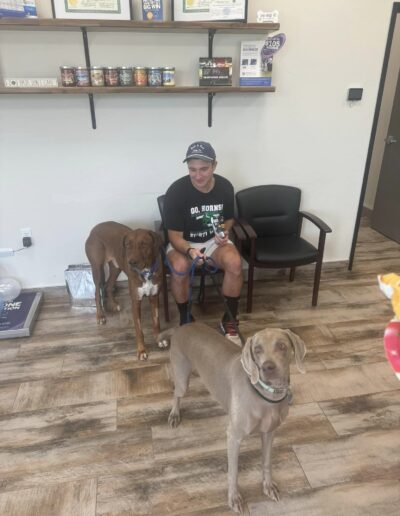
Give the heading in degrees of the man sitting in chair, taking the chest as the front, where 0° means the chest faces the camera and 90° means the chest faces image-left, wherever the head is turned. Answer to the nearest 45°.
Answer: approximately 0°

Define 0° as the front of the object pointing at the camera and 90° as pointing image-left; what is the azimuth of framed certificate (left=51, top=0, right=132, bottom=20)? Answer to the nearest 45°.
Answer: approximately 0°

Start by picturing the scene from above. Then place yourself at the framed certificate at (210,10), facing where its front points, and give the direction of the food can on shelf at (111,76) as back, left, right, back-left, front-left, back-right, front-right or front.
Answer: right

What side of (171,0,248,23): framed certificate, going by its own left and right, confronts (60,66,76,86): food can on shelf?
right

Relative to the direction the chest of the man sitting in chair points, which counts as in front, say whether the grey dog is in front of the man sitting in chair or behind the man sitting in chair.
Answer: in front

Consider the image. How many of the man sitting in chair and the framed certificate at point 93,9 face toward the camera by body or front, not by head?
2
